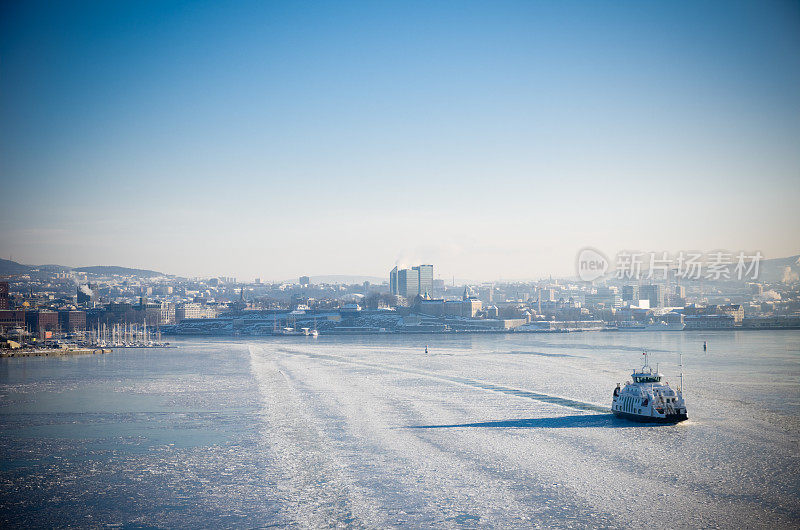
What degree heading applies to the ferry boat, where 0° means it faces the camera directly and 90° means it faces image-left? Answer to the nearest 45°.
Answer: approximately 315°
